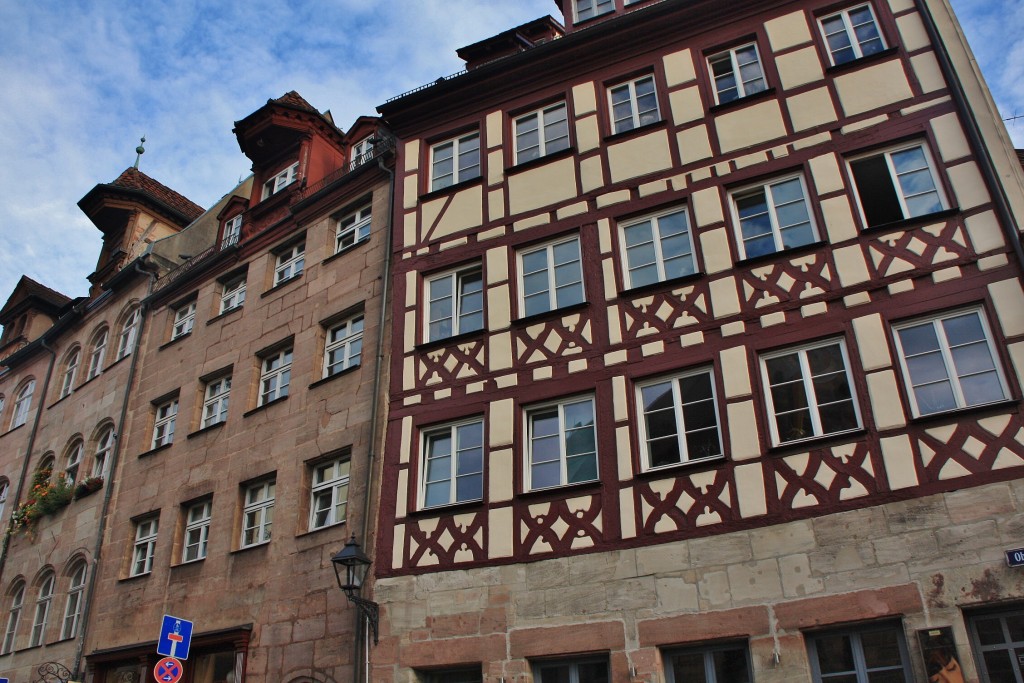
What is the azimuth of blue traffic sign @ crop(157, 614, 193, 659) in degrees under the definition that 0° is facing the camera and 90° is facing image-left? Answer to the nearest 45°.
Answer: approximately 0°

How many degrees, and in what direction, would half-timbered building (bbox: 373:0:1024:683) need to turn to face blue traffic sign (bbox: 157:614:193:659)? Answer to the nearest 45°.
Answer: approximately 45° to its right

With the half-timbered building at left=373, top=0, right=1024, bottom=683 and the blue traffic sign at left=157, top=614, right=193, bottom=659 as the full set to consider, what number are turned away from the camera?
0

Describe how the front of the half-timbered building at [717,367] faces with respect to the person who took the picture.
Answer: facing the viewer and to the left of the viewer

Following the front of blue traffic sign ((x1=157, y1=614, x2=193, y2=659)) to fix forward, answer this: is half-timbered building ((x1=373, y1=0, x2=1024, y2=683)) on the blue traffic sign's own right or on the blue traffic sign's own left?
on the blue traffic sign's own left
